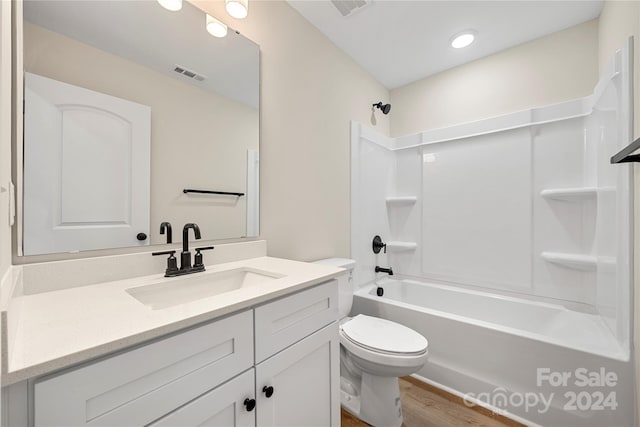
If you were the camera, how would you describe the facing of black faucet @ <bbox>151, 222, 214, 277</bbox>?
facing the viewer and to the right of the viewer

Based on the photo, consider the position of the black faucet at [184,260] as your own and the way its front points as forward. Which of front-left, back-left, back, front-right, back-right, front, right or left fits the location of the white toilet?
front-left

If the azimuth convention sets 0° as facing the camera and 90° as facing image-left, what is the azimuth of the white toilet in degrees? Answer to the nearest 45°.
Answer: approximately 315°

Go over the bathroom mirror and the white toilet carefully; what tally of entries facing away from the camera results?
0

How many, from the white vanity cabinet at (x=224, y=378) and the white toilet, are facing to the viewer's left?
0
